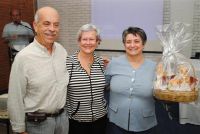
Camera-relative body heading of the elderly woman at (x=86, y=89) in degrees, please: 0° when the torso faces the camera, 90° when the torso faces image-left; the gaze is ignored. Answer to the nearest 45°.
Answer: approximately 0°

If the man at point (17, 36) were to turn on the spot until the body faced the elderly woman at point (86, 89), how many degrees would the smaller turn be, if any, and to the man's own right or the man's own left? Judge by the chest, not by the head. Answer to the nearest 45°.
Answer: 0° — they already face them

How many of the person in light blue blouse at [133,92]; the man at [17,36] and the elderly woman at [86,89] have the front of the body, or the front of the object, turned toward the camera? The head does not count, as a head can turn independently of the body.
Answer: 3

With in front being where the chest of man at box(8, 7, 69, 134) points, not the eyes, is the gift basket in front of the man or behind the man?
in front

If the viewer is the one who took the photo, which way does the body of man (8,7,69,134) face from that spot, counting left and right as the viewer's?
facing the viewer and to the right of the viewer
